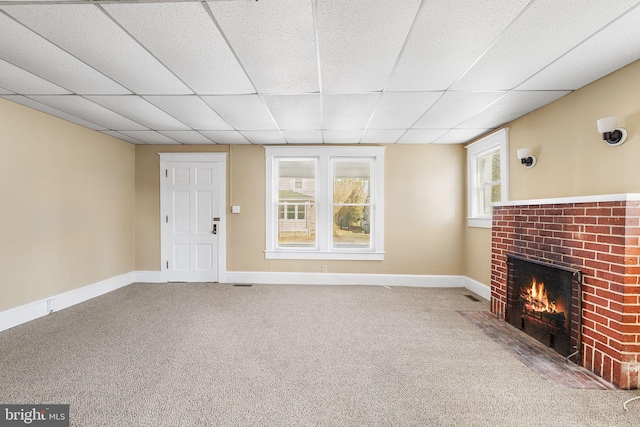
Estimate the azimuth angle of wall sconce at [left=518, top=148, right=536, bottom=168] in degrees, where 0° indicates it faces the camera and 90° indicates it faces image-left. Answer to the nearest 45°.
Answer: approximately 45°

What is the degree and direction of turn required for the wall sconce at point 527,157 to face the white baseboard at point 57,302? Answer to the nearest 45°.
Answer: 0° — it already faces it

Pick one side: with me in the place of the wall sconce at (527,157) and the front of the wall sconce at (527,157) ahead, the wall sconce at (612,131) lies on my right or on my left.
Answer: on my left

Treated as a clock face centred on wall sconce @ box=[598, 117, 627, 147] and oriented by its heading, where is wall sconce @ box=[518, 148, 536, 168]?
wall sconce @ box=[518, 148, 536, 168] is roughly at 3 o'clock from wall sconce @ box=[598, 117, 627, 147].

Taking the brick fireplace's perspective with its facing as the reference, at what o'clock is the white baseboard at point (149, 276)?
The white baseboard is roughly at 1 o'clock from the brick fireplace.

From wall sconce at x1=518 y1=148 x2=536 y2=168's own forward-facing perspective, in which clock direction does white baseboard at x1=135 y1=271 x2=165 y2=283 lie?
The white baseboard is roughly at 1 o'clock from the wall sconce.

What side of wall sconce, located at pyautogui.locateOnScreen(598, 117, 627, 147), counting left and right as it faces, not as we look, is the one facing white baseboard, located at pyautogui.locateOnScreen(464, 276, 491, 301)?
right

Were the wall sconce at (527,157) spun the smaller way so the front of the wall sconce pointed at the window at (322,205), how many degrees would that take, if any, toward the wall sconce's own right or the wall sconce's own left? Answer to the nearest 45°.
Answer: approximately 45° to the wall sconce's own right

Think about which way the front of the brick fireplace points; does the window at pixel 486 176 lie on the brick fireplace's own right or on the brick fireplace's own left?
on the brick fireplace's own right

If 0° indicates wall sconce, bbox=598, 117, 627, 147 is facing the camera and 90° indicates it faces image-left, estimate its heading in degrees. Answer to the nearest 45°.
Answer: approximately 45°

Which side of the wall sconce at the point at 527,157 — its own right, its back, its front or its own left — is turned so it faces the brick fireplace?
left
